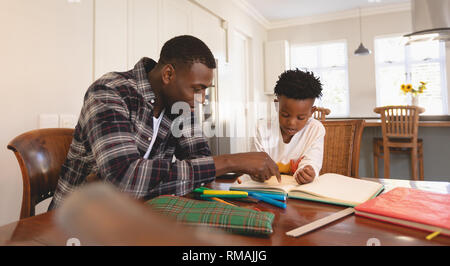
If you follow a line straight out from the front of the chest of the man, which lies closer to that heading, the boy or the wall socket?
the boy

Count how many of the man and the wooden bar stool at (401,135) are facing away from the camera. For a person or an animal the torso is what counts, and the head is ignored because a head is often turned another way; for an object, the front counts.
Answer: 1

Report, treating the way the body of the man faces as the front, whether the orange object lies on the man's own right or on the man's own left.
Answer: on the man's own left

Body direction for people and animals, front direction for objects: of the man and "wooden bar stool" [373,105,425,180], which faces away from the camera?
the wooden bar stool

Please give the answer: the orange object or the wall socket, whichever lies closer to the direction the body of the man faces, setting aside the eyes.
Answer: the orange object

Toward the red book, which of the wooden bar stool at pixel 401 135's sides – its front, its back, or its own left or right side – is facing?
back

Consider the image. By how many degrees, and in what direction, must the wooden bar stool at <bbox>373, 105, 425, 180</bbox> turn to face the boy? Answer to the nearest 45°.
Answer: approximately 180°

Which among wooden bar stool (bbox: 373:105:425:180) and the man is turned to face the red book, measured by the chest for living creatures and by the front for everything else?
the man

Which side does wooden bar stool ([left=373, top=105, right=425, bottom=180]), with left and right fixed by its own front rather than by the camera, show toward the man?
back

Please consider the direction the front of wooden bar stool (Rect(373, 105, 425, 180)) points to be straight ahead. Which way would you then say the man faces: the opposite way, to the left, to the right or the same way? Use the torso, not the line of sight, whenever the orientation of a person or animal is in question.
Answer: to the right

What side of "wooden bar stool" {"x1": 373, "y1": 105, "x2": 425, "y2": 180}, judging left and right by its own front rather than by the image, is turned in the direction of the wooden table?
back

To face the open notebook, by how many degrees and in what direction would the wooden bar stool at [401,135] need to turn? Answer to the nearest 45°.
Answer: approximately 180°

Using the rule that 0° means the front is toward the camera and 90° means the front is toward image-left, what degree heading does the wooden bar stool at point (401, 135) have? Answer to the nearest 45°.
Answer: approximately 180°
